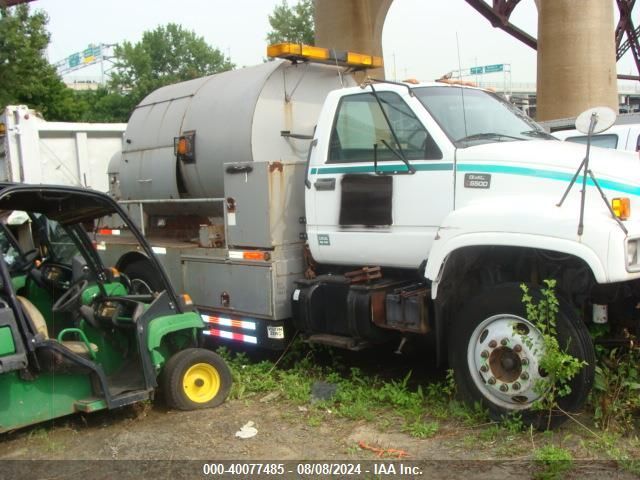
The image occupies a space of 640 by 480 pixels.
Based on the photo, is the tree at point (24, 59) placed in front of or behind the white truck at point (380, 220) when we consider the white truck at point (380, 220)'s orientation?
behind

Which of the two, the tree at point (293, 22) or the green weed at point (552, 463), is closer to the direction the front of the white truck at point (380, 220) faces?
the green weed

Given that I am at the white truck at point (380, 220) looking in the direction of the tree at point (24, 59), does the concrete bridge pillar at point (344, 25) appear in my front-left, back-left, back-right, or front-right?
front-right

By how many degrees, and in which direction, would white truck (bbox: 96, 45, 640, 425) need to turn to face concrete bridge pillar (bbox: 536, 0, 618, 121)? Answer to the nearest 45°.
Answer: approximately 90° to its left

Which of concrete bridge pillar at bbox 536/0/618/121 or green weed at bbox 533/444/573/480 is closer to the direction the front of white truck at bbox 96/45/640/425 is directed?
the green weed

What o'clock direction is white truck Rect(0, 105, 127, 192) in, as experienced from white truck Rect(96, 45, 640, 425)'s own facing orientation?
white truck Rect(0, 105, 127, 192) is roughly at 6 o'clock from white truck Rect(96, 45, 640, 425).

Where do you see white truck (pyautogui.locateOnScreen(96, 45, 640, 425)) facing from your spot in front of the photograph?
facing the viewer and to the right of the viewer

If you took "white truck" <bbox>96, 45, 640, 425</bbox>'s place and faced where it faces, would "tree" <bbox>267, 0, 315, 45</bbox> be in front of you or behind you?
behind

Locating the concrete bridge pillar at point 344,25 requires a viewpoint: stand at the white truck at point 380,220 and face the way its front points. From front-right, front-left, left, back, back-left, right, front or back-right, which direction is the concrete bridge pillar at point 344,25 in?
back-left
